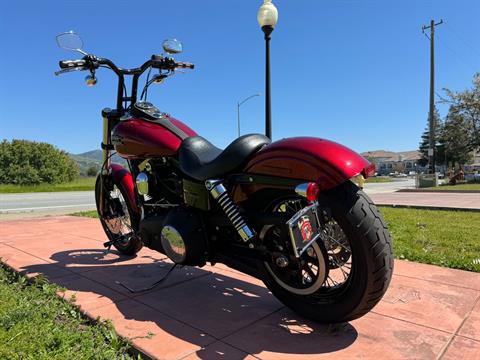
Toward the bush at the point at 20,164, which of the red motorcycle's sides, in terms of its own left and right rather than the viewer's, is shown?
front

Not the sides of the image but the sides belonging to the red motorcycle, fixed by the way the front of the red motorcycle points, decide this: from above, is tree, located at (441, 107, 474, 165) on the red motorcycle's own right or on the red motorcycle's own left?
on the red motorcycle's own right

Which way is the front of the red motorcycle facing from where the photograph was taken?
facing away from the viewer and to the left of the viewer

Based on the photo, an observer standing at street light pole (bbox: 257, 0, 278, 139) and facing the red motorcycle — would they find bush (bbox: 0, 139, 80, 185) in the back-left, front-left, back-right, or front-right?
back-right

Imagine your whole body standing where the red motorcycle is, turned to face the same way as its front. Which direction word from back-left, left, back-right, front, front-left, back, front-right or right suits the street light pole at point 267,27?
front-right

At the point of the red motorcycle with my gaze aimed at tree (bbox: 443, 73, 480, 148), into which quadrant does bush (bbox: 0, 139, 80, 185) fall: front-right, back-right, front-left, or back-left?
front-left

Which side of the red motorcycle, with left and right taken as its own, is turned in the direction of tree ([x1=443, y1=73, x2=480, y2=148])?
right

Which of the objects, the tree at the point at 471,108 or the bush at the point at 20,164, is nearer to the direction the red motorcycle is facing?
the bush
